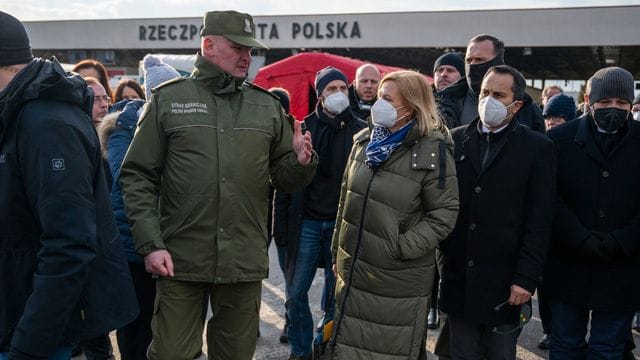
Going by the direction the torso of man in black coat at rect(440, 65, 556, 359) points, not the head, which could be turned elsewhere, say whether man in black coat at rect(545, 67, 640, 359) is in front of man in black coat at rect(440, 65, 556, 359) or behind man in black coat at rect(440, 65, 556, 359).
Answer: behind

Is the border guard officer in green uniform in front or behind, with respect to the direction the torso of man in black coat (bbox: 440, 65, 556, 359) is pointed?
in front

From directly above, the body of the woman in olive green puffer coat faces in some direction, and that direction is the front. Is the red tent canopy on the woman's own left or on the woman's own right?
on the woman's own right

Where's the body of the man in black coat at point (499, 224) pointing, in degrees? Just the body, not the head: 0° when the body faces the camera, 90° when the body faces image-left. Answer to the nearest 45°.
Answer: approximately 45°

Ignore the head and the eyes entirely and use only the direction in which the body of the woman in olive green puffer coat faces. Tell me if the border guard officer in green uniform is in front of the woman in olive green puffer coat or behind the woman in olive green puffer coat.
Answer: in front

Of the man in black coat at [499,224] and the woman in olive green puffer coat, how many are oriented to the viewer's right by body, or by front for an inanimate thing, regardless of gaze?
0

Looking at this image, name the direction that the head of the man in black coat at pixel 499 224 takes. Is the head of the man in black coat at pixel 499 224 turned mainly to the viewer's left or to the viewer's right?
to the viewer's left
